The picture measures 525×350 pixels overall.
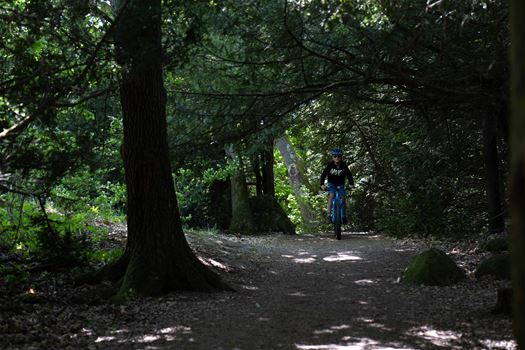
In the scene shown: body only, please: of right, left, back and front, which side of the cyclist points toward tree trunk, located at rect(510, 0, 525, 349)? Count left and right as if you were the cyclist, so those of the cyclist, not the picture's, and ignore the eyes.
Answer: front

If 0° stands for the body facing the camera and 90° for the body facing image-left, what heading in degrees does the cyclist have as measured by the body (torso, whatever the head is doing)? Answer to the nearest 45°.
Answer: approximately 0°

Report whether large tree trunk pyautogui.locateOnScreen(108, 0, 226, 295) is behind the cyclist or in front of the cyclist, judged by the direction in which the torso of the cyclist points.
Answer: in front

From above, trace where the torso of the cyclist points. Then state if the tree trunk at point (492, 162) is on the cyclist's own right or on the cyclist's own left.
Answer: on the cyclist's own left

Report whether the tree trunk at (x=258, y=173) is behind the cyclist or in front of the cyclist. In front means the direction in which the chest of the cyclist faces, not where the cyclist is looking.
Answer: behind

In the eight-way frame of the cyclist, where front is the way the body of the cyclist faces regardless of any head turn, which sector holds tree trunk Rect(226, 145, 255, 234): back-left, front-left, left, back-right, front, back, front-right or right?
back-right
